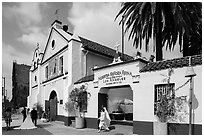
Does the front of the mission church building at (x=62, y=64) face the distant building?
no

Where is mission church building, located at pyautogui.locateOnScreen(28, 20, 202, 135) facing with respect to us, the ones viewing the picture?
facing the viewer and to the left of the viewer

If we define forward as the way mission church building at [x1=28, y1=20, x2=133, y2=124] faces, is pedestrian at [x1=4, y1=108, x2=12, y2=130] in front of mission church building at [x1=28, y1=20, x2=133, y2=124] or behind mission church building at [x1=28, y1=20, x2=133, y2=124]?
in front

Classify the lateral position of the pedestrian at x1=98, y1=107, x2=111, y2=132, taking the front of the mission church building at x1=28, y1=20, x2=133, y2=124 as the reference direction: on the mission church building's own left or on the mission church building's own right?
on the mission church building's own left

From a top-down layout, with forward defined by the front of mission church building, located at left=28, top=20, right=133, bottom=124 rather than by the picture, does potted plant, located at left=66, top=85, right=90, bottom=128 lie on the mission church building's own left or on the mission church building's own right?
on the mission church building's own left

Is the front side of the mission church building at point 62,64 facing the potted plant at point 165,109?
no

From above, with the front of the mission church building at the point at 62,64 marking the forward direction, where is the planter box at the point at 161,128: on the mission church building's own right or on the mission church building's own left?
on the mission church building's own left
